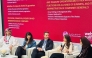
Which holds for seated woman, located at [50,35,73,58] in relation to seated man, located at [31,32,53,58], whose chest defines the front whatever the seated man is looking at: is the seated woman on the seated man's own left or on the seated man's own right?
on the seated man's own left

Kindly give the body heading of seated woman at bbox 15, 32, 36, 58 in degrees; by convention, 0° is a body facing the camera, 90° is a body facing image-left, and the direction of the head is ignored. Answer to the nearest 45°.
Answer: approximately 45°

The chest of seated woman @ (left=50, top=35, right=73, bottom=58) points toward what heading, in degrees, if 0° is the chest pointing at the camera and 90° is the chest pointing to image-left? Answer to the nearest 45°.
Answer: approximately 45°

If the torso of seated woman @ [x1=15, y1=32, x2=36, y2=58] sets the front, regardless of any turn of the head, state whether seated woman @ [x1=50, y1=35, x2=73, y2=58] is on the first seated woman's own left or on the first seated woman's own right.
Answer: on the first seated woman's own left
